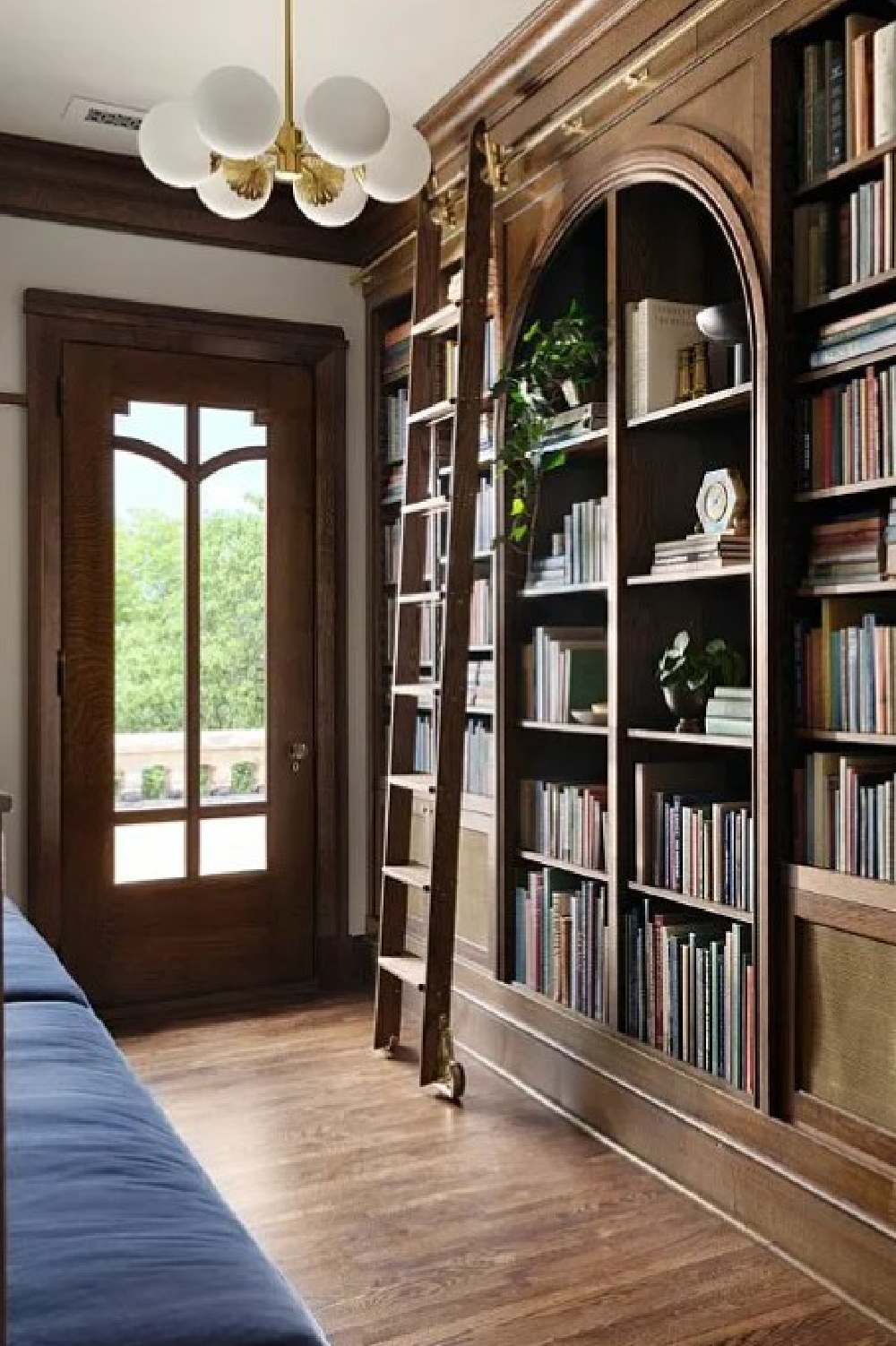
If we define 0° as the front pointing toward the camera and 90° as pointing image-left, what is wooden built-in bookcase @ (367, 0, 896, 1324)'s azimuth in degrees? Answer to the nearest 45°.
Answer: approximately 45°

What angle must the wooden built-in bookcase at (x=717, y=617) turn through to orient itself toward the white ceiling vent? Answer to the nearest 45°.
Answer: approximately 45° to its right

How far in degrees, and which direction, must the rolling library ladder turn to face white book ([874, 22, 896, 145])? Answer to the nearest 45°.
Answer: approximately 90° to its left

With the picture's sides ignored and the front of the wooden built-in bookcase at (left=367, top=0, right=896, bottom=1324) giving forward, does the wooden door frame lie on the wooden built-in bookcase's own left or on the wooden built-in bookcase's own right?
on the wooden built-in bookcase's own right

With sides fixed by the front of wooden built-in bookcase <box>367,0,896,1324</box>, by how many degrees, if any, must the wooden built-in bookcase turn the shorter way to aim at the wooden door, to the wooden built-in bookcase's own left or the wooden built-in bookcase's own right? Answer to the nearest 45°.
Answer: approximately 90° to the wooden built-in bookcase's own right

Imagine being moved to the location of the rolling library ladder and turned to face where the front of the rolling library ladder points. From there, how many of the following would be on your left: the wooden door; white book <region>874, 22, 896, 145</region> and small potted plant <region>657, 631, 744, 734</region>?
2
